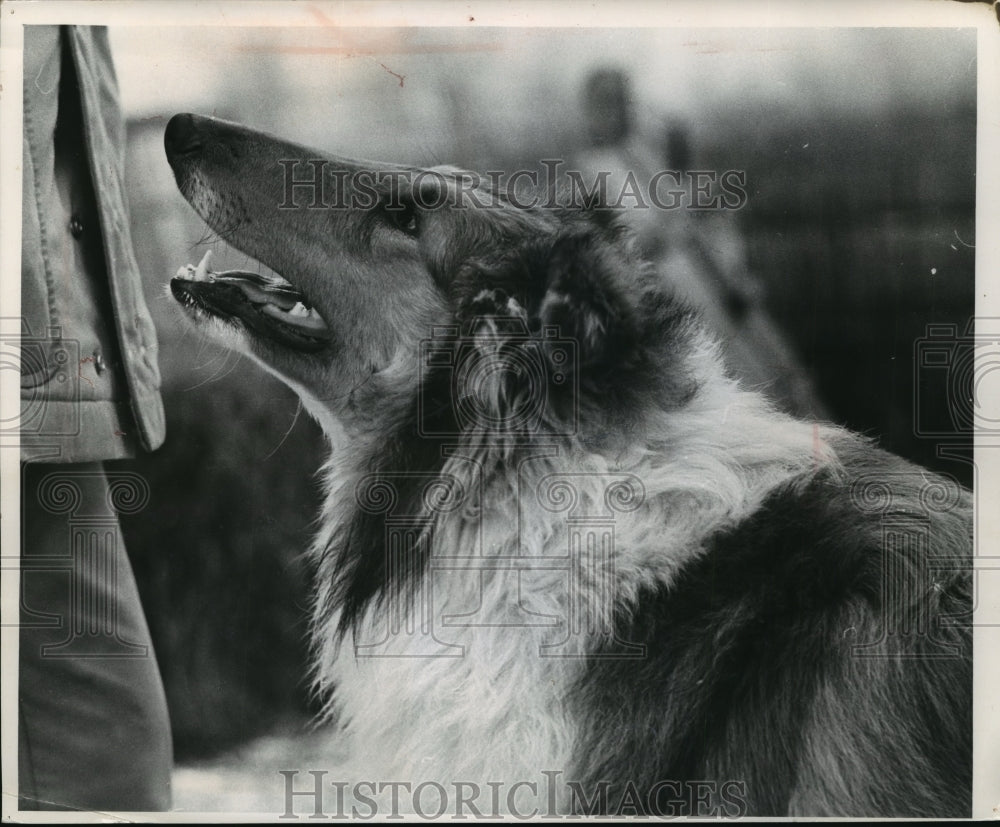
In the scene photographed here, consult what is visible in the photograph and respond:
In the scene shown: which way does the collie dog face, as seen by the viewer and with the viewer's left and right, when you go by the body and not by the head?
facing to the left of the viewer
